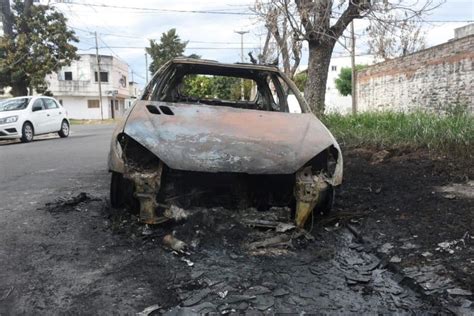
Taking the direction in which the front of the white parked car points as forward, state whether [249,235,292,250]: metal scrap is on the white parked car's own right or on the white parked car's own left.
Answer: on the white parked car's own left

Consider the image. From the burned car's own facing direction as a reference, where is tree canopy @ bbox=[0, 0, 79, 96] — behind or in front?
behind

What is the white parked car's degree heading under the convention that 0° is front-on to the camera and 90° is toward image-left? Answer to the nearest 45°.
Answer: approximately 45°

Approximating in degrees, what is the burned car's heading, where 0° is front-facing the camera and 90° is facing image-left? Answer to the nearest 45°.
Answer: approximately 0°

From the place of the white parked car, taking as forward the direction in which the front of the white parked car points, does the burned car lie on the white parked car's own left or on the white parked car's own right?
on the white parked car's own left

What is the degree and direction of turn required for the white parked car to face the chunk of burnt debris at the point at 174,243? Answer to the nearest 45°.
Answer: approximately 45° to its left
